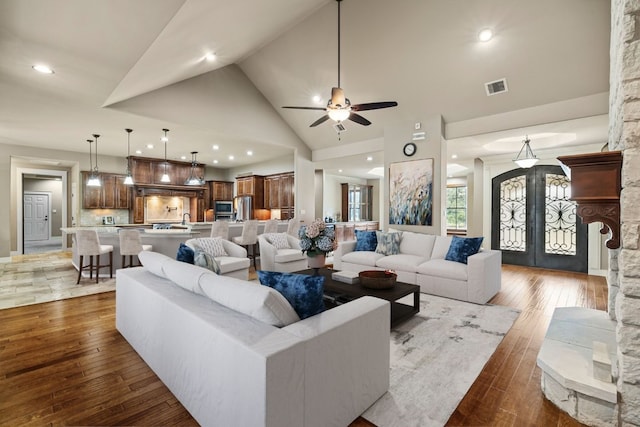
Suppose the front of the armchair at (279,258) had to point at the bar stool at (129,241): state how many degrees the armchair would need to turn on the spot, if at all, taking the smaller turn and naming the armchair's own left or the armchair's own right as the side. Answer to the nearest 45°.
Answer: approximately 135° to the armchair's own right

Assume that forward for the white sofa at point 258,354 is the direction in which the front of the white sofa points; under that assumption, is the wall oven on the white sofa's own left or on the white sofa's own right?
on the white sofa's own left

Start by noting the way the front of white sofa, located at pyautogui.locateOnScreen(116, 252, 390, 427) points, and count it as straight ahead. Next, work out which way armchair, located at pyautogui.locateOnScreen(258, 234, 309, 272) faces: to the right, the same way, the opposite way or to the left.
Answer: to the right

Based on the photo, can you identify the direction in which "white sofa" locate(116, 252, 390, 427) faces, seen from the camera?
facing away from the viewer and to the right of the viewer

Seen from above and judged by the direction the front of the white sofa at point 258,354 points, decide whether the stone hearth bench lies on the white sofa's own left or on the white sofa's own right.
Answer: on the white sofa's own right

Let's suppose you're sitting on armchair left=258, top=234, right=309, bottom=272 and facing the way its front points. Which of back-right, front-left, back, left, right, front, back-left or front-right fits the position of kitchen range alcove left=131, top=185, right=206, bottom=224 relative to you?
back

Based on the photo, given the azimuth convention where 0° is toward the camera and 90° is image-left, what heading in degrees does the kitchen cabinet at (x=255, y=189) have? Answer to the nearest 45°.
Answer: approximately 45°

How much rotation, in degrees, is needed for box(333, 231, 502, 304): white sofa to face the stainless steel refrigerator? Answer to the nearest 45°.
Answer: approximately 90° to its right
